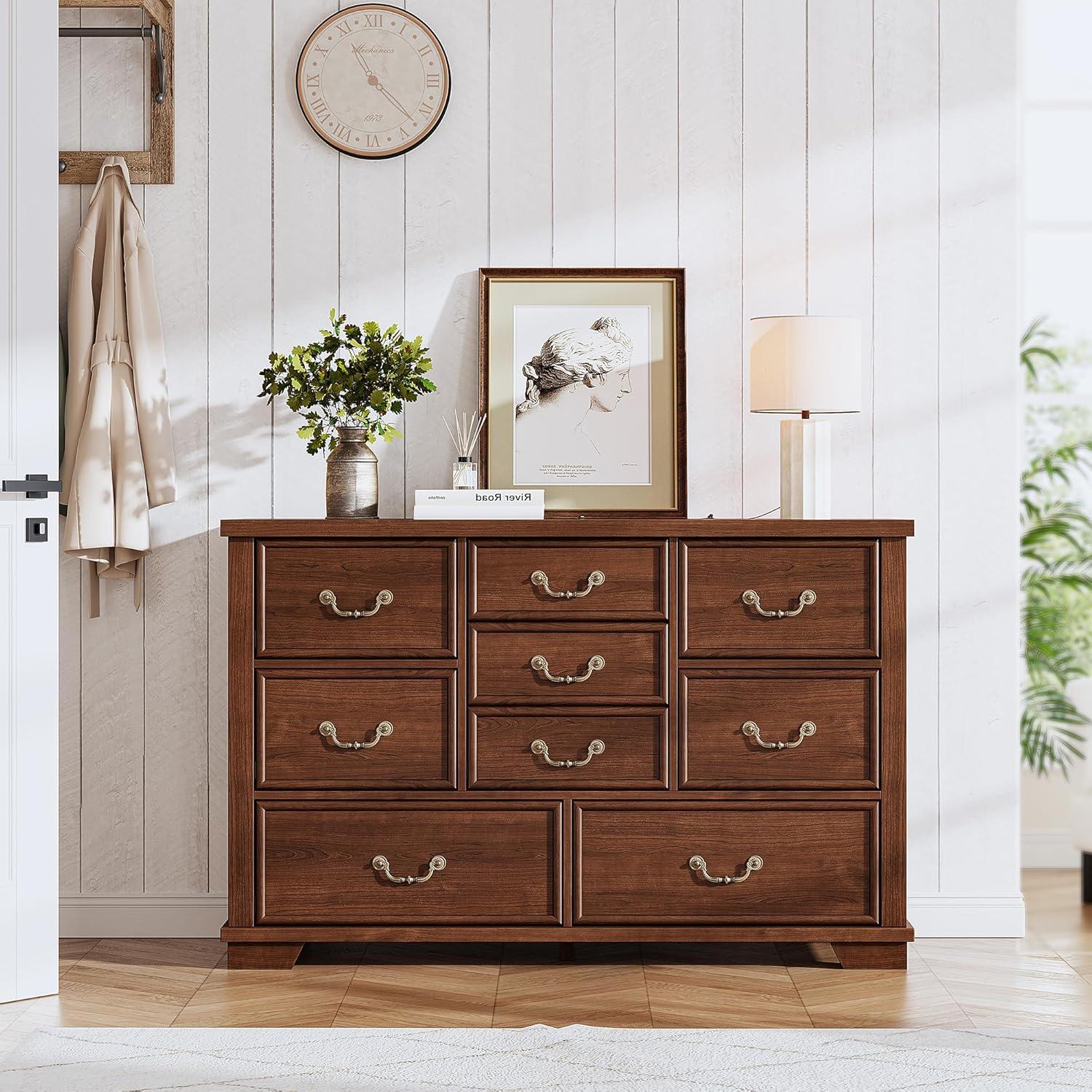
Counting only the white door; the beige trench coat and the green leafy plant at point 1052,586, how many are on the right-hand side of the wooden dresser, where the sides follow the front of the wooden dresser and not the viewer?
2

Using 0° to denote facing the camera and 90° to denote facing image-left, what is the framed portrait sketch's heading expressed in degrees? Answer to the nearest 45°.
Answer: approximately 0°

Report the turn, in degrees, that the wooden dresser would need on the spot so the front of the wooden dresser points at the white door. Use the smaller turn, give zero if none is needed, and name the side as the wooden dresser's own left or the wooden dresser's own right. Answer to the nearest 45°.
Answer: approximately 90° to the wooden dresser's own right
